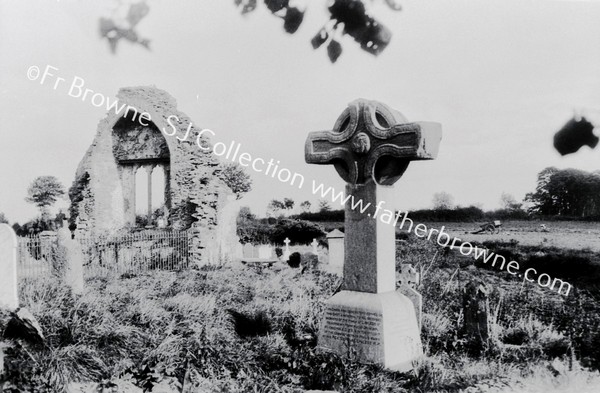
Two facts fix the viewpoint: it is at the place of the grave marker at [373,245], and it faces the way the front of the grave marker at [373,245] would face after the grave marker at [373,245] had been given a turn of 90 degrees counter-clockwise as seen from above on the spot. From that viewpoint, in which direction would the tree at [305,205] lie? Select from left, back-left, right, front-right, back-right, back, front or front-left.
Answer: back-left

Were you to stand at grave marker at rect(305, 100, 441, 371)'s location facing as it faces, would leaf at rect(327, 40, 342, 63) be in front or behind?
in front

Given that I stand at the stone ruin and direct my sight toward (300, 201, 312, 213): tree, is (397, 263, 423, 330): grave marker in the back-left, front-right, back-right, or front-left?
back-right

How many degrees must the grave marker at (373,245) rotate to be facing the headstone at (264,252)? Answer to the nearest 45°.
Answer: approximately 135° to its right

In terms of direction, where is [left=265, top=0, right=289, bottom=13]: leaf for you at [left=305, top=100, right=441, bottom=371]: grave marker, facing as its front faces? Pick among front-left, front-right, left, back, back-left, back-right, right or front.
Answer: front-left

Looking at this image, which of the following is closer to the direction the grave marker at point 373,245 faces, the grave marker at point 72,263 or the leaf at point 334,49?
the leaf

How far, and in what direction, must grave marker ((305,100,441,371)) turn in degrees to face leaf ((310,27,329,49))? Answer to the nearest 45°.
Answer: approximately 45° to its left

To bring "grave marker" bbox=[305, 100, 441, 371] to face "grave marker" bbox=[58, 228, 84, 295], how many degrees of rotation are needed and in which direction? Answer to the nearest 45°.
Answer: approximately 90° to its right

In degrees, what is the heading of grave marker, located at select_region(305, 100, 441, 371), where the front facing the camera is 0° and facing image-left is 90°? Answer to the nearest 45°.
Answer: approximately 45°

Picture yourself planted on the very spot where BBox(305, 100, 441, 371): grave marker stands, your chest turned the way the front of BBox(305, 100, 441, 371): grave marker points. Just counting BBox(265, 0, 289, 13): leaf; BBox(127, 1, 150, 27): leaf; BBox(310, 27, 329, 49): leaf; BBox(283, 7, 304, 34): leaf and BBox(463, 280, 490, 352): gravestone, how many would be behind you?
1

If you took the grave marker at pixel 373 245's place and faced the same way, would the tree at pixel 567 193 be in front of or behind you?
behind
